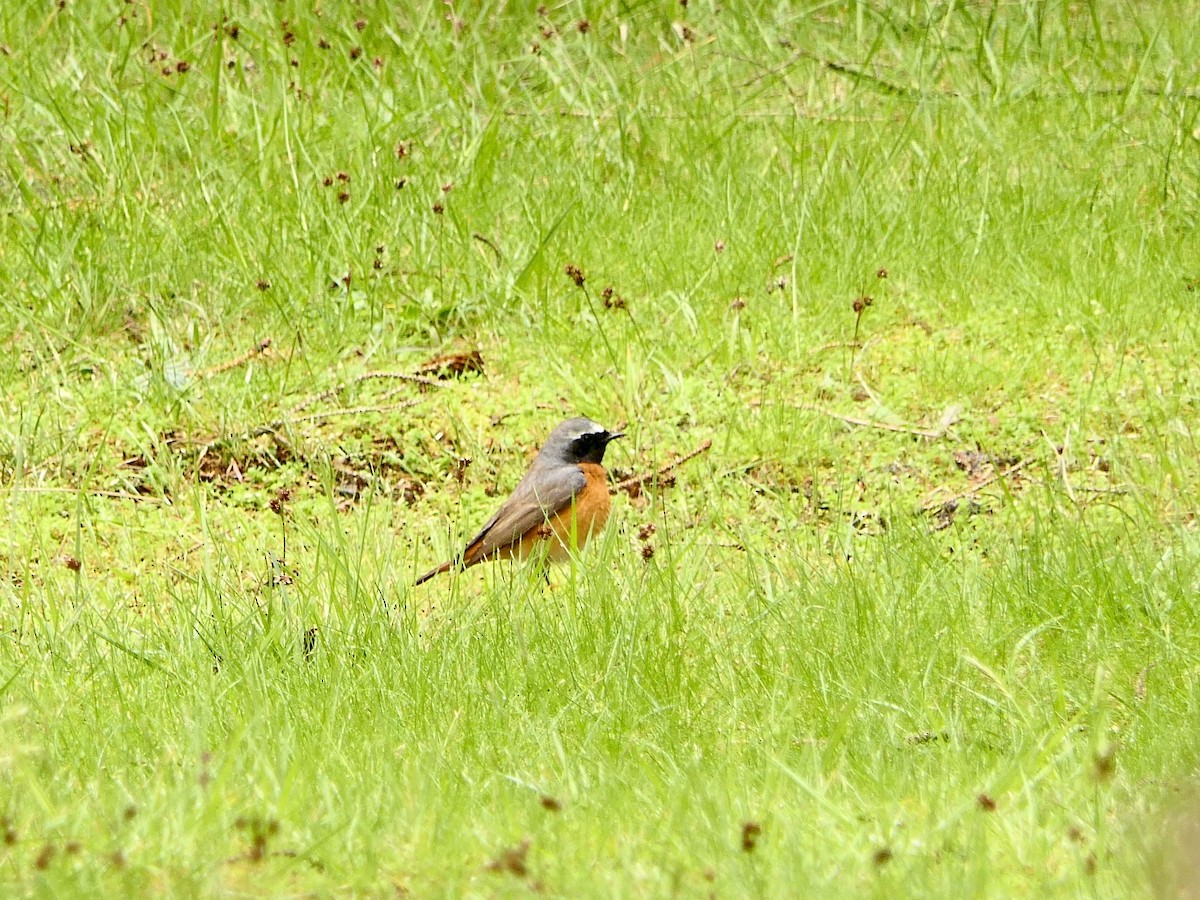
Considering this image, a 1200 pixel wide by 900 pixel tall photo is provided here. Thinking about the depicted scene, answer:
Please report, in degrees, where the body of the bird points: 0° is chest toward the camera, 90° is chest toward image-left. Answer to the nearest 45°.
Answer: approximately 270°

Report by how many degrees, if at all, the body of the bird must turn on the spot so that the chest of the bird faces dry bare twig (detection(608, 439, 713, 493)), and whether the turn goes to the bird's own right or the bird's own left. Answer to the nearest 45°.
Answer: approximately 45° to the bird's own left
